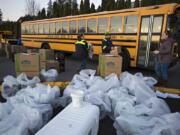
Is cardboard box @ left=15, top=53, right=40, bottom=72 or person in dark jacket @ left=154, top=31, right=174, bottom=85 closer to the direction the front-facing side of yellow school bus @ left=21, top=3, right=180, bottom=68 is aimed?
the person in dark jacket

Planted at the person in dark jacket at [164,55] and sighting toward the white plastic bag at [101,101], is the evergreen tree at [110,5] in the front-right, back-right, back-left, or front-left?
back-right

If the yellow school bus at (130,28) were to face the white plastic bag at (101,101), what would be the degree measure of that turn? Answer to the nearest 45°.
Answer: approximately 45° to its right

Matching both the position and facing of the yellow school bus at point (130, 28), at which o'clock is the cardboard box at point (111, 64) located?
The cardboard box is roughly at 2 o'clock from the yellow school bus.

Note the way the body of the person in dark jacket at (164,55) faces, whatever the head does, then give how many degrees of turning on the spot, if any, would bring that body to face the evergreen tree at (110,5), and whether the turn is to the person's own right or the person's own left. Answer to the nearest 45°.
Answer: approximately 90° to the person's own right

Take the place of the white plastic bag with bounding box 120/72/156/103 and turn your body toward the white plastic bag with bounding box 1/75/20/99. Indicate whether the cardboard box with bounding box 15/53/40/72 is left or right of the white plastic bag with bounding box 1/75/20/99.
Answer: right

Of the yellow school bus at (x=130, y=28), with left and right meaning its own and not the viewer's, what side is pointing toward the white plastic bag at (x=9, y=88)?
right

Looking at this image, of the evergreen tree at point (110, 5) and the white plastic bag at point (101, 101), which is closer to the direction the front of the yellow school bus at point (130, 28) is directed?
the white plastic bag

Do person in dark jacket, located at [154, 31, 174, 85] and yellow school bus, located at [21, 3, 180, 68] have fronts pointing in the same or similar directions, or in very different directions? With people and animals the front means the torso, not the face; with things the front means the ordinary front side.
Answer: very different directions
